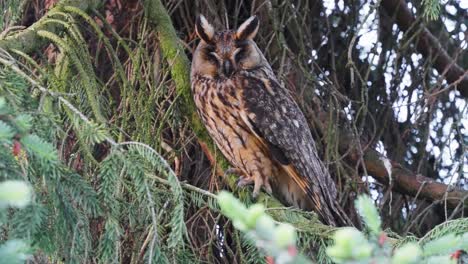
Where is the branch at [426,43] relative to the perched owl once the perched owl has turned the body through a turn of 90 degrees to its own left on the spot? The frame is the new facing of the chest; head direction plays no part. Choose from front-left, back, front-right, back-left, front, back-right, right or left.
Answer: left

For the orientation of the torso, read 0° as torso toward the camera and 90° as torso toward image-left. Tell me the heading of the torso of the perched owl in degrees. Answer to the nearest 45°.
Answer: approximately 45°

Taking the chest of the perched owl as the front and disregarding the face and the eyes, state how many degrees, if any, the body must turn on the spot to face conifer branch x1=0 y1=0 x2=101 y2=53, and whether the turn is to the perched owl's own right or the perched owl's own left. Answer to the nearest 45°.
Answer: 0° — it already faces it
